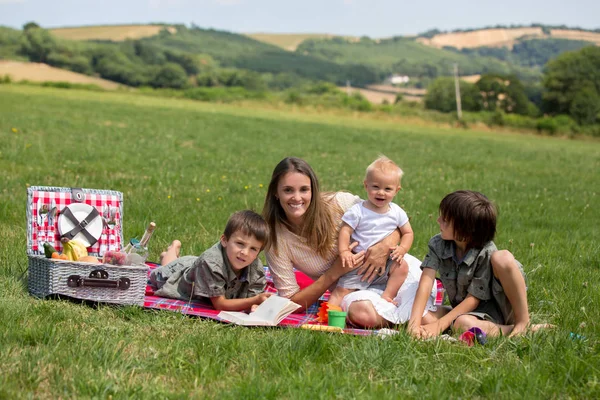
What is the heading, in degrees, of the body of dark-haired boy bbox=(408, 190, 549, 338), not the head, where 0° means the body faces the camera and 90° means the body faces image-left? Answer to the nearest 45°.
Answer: approximately 45°

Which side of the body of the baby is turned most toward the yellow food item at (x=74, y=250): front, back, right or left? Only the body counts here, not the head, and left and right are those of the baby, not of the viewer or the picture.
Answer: right

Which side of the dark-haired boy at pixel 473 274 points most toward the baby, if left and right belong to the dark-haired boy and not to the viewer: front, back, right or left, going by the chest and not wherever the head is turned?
right

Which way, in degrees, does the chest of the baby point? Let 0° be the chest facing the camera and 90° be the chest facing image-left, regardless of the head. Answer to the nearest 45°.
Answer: approximately 0°

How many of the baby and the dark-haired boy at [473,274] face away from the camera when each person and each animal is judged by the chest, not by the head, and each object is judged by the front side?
0

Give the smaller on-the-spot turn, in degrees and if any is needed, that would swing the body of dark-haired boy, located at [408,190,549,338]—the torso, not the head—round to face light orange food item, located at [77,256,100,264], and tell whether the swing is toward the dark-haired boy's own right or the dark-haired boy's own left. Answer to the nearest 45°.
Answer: approximately 45° to the dark-haired boy's own right

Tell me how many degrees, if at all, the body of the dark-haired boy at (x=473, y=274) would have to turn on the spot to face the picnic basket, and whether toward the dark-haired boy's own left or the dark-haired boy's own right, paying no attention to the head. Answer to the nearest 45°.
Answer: approximately 45° to the dark-haired boy's own right

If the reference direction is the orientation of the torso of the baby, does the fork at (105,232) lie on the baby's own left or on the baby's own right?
on the baby's own right

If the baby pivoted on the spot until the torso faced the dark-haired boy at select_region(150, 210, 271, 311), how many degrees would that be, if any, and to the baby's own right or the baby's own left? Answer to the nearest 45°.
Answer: approximately 90° to the baby's own right

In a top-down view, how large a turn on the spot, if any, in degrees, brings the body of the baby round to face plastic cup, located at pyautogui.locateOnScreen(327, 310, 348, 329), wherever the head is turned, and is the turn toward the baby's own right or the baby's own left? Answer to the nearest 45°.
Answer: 0° — they already face it
